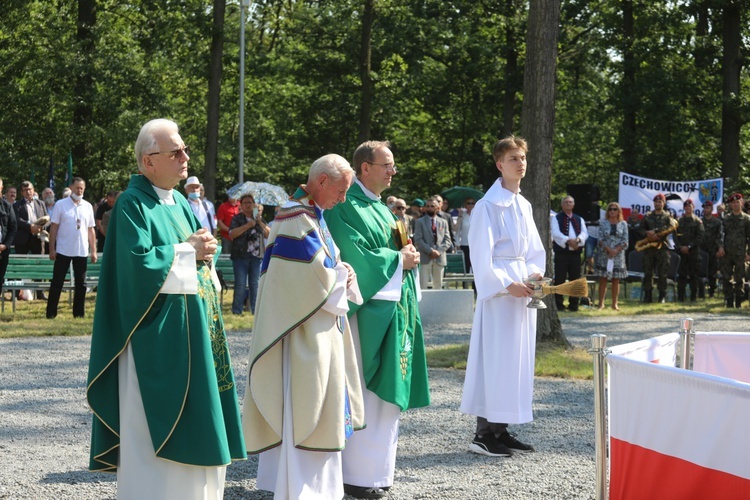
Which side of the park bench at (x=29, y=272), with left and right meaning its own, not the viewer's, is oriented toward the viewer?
front

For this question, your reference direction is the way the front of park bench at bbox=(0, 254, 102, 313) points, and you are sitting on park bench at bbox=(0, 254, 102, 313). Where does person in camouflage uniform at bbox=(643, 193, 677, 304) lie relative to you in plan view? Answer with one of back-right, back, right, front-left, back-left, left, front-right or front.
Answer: left

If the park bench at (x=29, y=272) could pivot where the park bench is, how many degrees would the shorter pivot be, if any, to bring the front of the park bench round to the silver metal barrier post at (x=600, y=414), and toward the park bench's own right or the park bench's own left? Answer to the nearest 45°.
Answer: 0° — it already faces it

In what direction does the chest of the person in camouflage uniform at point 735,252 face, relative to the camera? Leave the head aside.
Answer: toward the camera

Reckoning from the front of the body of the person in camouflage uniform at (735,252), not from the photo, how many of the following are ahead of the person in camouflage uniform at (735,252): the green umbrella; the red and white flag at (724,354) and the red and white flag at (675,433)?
2

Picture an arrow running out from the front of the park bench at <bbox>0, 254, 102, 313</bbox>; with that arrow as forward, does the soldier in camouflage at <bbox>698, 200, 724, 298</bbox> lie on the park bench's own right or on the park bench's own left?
on the park bench's own left

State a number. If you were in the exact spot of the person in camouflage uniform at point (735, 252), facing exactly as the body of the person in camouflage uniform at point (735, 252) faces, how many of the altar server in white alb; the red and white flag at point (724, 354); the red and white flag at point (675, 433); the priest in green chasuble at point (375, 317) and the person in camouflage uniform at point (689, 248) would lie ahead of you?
4

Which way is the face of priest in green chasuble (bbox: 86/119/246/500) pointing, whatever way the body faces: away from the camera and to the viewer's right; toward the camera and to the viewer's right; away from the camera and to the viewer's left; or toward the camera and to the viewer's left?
toward the camera and to the viewer's right

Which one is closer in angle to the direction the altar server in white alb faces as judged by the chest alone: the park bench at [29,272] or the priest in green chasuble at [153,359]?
the priest in green chasuble

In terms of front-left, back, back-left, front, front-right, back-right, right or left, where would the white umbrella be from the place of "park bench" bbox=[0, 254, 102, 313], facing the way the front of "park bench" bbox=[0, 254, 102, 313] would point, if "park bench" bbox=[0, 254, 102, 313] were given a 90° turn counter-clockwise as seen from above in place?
front-left

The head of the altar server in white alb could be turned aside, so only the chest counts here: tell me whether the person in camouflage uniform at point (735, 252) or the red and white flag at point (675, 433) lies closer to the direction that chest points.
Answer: the red and white flag

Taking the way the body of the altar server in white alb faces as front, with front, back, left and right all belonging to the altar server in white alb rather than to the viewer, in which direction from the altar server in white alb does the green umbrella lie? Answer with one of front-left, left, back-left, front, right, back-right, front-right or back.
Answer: back-left

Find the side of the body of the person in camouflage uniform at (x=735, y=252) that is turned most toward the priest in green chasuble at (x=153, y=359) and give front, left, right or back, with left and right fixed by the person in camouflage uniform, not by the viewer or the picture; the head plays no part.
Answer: front

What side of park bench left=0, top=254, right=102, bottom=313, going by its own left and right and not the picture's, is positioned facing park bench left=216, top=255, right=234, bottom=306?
left

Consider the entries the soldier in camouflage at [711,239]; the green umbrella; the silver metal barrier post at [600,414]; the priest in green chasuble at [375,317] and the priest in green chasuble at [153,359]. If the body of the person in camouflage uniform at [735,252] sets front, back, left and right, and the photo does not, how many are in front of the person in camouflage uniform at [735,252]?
3

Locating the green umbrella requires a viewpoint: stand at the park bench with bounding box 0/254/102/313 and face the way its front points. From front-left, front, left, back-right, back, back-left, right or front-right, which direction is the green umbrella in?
back-left
